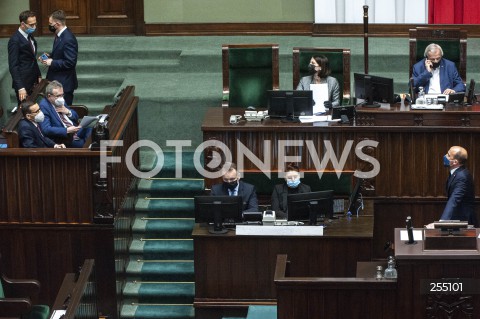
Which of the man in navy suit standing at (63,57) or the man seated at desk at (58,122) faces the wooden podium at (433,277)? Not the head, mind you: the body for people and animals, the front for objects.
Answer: the man seated at desk

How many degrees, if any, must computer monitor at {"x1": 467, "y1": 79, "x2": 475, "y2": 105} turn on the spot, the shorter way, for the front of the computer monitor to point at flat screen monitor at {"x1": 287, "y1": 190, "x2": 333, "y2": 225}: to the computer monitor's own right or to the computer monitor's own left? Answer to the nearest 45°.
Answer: approximately 45° to the computer monitor's own left

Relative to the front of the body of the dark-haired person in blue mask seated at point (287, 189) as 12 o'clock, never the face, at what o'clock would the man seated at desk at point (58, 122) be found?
The man seated at desk is roughly at 3 o'clock from the dark-haired person in blue mask seated.

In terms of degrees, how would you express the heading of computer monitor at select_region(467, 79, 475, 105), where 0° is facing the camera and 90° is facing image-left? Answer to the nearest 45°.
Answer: approximately 90°

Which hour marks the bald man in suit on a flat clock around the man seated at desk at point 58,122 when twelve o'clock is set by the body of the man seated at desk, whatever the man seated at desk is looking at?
The bald man in suit is roughly at 11 o'clock from the man seated at desk.

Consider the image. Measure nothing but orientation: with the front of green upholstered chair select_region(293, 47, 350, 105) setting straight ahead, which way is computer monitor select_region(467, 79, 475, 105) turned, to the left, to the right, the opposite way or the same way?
to the right

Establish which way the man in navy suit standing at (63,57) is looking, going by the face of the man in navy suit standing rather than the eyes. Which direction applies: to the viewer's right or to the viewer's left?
to the viewer's left
